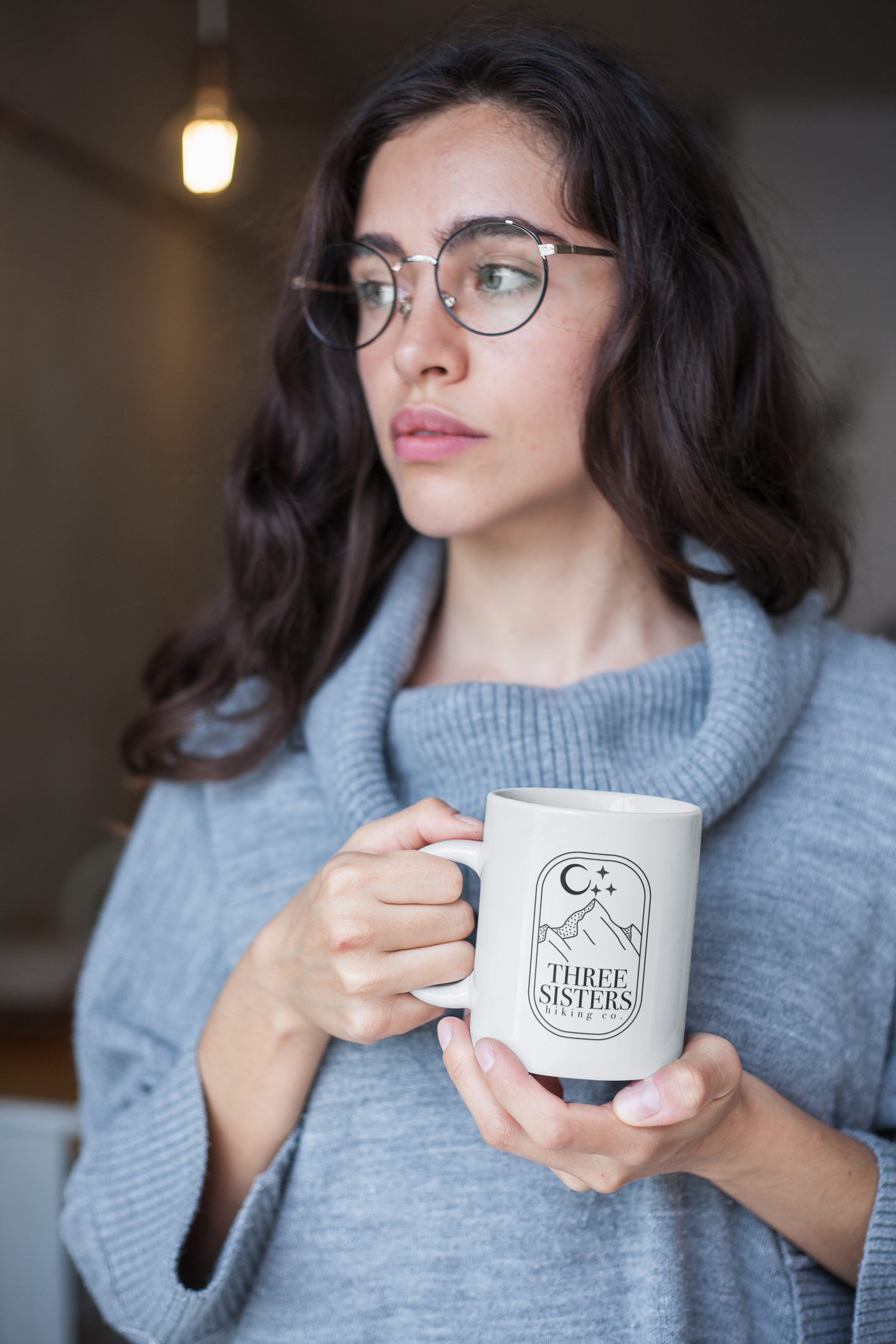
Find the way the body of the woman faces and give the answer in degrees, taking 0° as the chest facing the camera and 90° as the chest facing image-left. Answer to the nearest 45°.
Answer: approximately 0°

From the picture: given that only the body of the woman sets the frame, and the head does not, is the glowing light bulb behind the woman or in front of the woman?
behind
